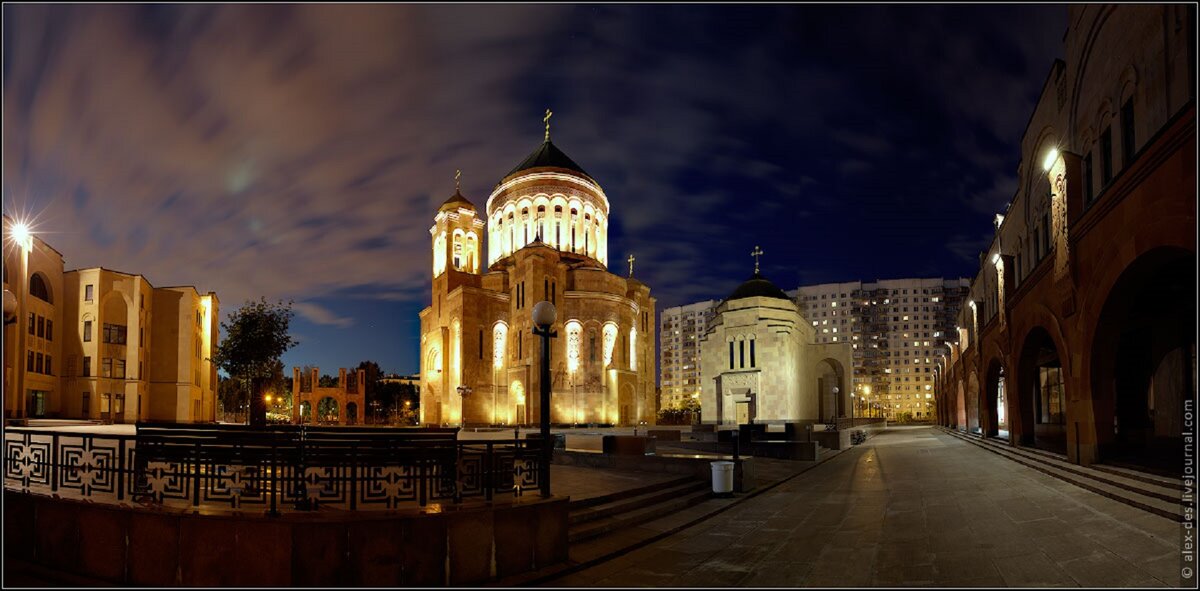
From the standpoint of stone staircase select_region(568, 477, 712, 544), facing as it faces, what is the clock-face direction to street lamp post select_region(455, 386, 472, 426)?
The street lamp post is roughly at 7 o'clock from the stone staircase.

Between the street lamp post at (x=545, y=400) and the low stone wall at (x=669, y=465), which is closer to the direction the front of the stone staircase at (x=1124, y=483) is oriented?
the street lamp post

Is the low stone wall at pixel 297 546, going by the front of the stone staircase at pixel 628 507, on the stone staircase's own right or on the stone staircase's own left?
on the stone staircase's own right

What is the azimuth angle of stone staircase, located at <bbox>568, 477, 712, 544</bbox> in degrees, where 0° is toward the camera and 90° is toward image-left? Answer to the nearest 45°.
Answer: approximately 315°

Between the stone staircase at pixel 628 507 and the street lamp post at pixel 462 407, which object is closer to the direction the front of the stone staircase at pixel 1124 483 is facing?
the stone staircase

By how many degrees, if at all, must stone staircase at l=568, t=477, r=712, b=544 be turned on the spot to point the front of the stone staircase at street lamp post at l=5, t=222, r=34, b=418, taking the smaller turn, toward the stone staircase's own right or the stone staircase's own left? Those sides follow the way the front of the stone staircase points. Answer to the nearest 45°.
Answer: approximately 180°

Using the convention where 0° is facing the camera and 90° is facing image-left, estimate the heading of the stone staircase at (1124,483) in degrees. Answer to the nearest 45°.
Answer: approximately 45°

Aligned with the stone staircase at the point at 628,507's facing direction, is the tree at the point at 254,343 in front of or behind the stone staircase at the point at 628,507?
behind
